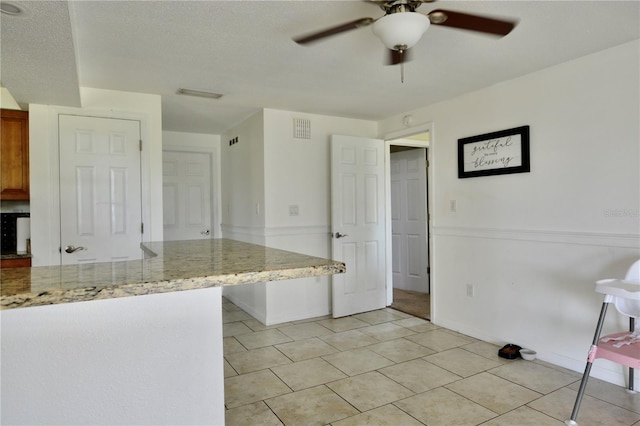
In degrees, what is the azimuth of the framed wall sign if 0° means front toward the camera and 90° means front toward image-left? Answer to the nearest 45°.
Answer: approximately 45°

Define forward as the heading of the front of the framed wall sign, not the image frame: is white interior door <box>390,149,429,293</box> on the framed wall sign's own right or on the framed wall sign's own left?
on the framed wall sign's own right

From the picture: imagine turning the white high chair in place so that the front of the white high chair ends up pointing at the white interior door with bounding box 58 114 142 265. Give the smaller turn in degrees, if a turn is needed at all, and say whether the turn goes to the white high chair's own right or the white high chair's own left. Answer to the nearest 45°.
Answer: approximately 45° to the white high chair's own right

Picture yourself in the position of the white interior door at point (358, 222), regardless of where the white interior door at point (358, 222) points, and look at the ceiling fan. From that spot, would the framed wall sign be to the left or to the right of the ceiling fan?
left

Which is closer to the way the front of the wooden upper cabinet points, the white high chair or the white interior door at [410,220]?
the white high chair

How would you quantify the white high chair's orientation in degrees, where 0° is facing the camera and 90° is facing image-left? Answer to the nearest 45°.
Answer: approximately 45°

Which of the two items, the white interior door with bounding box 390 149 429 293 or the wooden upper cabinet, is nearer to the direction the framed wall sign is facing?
the wooden upper cabinet

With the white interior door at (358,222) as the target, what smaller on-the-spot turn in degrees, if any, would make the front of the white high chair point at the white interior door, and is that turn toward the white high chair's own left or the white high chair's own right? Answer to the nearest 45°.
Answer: approximately 90° to the white high chair's own right

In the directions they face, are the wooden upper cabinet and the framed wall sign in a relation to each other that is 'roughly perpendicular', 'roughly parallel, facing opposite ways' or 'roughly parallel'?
roughly perpendicular

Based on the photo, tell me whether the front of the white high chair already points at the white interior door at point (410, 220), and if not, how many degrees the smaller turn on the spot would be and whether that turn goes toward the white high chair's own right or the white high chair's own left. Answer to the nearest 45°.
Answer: approximately 90° to the white high chair's own right
